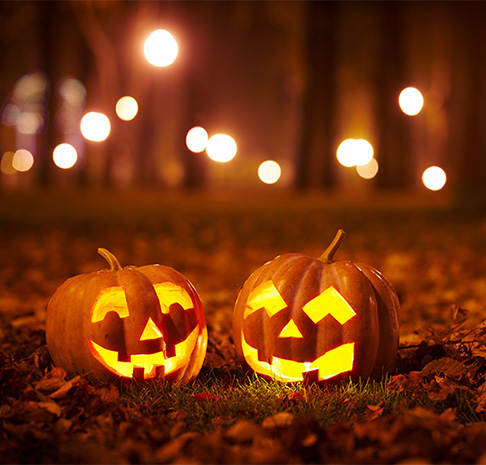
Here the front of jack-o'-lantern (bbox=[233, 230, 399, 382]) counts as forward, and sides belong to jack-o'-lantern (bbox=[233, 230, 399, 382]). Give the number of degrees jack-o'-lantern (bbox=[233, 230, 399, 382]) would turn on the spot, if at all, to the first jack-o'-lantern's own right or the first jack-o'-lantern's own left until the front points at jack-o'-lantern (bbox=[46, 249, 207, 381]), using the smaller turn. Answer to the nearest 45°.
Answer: approximately 45° to the first jack-o'-lantern's own right

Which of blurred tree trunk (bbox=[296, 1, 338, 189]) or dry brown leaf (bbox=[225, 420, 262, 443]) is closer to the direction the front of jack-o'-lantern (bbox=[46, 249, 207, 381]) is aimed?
the dry brown leaf

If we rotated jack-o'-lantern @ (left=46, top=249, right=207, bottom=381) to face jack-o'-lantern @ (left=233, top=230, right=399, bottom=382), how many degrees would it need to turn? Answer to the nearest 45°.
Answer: approximately 45° to its left

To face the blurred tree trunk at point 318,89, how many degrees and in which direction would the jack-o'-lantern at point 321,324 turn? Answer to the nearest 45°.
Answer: approximately 135° to its right

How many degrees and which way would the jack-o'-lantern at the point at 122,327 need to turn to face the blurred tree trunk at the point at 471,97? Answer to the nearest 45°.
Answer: approximately 90° to its left

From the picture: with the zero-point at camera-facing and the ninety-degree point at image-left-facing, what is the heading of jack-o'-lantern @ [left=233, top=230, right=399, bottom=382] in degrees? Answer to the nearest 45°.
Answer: approximately 45°

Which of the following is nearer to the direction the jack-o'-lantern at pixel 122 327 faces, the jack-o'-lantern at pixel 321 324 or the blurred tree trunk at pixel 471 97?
the jack-o'-lantern

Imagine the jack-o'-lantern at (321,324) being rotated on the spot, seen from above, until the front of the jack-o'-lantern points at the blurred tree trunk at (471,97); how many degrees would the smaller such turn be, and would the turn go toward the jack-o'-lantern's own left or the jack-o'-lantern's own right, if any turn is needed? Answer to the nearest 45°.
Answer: approximately 135° to the jack-o'-lantern's own right

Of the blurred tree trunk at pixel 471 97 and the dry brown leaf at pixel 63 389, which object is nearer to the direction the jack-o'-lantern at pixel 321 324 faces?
the dry brown leaf

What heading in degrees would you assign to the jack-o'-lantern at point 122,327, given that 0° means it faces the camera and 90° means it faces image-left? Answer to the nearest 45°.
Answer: approximately 315°

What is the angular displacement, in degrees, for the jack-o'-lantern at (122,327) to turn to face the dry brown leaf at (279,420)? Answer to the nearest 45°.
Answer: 0° — it already faces it

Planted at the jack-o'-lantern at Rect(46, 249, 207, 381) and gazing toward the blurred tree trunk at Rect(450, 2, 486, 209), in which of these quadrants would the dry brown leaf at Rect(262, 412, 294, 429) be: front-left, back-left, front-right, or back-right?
back-right
